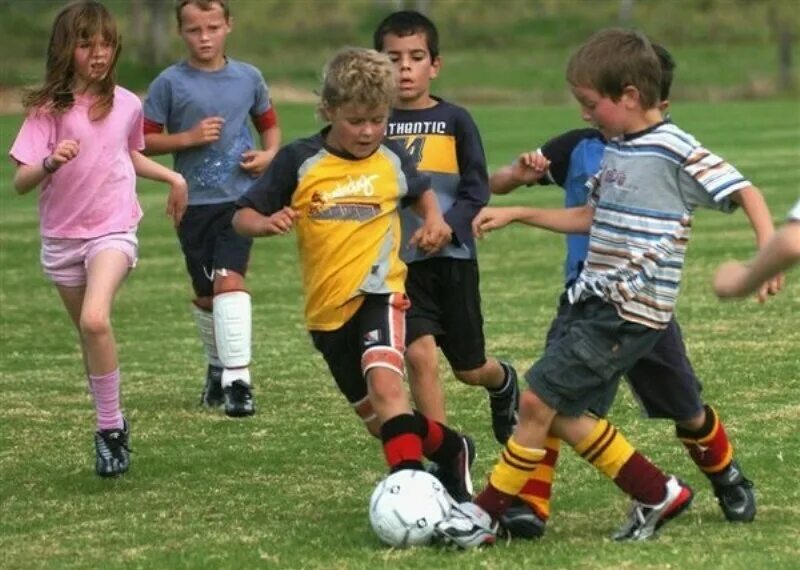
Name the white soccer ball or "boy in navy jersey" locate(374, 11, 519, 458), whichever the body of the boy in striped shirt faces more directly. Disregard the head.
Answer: the white soccer ball

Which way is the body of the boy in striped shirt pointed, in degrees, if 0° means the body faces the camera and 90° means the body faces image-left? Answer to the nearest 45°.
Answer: approximately 45°
